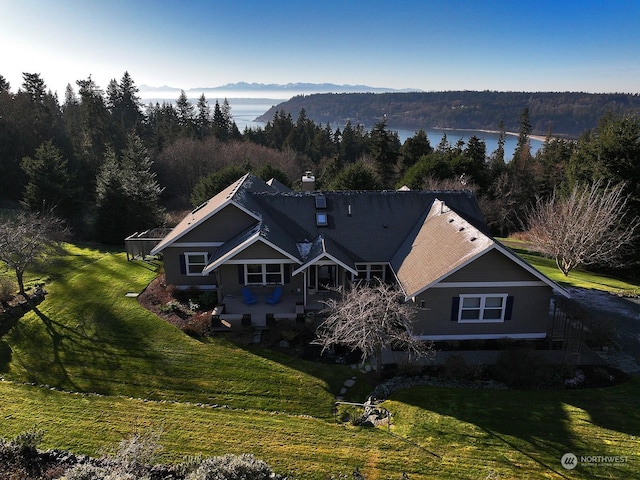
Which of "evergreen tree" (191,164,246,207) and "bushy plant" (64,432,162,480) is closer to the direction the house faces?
the bushy plant

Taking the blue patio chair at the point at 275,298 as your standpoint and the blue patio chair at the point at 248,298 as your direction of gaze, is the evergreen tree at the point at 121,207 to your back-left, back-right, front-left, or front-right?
front-right

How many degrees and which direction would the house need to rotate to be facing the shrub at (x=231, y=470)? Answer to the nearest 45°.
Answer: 0° — it already faces it

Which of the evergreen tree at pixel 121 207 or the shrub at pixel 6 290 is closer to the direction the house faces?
the shrub

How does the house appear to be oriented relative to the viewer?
toward the camera

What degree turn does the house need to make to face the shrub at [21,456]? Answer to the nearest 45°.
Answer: approximately 45° to its right

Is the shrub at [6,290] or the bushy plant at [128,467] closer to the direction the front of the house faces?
the bushy plant

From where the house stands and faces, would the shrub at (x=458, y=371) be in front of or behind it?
in front

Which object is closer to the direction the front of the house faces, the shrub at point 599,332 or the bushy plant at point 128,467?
the bushy plant

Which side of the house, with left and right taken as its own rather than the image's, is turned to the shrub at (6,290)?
right

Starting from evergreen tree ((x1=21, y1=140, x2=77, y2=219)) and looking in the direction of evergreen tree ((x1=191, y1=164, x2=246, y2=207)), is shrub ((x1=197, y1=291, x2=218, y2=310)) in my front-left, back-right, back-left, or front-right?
front-right

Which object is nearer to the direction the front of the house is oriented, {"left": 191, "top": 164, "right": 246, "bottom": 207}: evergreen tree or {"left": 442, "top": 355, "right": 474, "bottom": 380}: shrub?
the shrub

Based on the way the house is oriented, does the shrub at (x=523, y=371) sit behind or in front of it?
in front
